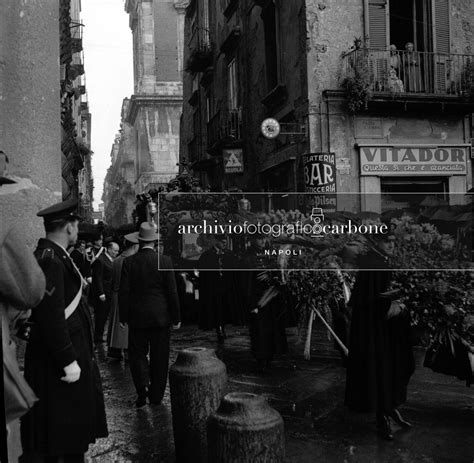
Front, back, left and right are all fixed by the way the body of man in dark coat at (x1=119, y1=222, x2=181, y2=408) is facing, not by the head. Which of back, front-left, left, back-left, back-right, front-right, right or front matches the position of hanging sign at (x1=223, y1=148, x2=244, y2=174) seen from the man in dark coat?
front

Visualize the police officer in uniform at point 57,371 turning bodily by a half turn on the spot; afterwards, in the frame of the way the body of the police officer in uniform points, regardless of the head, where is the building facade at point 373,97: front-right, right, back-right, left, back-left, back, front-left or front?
back-right

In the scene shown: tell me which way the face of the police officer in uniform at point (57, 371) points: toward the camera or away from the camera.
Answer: away from the camera

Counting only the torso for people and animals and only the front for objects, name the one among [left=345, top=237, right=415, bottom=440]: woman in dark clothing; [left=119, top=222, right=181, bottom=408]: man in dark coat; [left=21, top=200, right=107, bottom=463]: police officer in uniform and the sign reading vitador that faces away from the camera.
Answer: the man in dark coat

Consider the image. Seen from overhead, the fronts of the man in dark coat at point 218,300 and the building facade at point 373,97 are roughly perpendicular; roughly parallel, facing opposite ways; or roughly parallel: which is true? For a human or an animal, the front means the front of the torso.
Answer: roughly parallel

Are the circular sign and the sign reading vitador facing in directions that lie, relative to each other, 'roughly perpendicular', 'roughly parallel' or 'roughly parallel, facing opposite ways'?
roughly parallel

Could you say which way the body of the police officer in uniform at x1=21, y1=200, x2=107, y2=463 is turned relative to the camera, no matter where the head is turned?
to the viewer's right

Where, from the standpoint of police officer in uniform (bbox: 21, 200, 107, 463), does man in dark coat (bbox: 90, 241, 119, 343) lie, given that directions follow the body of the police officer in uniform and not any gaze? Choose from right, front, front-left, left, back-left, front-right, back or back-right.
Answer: left

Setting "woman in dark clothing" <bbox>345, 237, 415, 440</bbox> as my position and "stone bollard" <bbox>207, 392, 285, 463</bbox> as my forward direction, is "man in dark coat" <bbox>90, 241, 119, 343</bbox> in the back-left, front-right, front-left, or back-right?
back-right

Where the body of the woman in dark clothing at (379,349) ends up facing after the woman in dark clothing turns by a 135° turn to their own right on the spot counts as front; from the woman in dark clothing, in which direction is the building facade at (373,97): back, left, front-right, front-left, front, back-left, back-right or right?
right

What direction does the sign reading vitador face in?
toward the camera

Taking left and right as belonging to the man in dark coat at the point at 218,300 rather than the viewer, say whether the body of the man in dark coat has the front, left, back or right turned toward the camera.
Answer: front

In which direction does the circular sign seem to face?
toward the camera

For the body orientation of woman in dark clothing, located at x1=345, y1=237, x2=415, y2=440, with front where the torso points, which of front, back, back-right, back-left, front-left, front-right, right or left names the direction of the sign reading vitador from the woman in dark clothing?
back-left

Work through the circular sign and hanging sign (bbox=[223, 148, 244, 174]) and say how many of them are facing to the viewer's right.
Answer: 0

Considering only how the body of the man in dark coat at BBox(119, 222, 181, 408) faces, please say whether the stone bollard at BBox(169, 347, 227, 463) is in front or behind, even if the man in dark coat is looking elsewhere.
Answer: behind

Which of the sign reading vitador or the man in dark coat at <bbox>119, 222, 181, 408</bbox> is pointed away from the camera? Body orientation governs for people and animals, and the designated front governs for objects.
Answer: the man in dark coat
